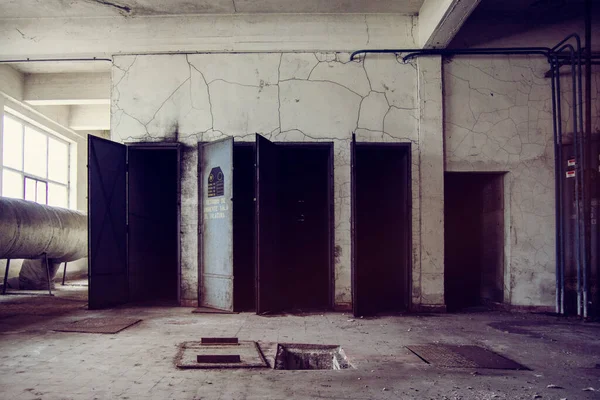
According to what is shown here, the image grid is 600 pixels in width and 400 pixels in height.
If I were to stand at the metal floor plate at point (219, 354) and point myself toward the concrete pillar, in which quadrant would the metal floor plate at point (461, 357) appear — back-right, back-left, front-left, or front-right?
front-right

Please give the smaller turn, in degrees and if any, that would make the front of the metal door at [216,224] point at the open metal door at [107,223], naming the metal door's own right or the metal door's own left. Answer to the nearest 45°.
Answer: approximately 45° to the metal door's own right

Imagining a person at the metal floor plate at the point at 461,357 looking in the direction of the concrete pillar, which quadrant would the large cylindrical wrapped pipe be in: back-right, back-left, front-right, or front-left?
front-left

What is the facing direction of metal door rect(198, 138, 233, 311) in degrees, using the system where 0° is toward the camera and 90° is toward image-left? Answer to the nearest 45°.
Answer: approximately 45°

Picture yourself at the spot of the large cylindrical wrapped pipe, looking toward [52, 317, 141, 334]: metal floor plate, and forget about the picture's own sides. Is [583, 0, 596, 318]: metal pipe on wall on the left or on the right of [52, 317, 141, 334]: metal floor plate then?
left

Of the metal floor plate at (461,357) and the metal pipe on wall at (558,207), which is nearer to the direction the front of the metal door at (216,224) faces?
the metal floor plate
